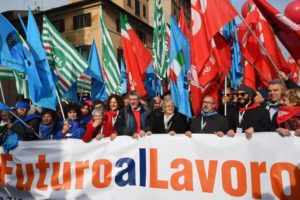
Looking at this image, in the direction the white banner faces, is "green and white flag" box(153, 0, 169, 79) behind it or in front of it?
behind

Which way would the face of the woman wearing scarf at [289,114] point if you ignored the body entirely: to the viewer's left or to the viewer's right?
to the viewer's left

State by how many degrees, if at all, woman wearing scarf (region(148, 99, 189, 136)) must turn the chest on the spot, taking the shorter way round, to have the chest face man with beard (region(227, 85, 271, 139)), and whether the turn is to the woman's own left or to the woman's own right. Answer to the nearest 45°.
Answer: approximately 45° to the woman's own left

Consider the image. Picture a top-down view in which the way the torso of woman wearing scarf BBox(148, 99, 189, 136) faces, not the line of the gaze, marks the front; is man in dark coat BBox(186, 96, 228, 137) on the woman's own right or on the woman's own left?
on the woman's own left

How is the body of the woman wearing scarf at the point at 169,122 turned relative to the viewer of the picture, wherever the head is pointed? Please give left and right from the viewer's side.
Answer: facing the viewer

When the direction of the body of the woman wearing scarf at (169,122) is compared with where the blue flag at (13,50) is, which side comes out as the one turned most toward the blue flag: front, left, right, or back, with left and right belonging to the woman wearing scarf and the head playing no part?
right

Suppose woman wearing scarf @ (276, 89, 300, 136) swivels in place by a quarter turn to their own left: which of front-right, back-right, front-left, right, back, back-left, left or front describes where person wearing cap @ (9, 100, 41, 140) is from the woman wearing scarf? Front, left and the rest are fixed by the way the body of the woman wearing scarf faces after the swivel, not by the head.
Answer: back-right

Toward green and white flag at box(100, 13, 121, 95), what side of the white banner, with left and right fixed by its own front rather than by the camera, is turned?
back

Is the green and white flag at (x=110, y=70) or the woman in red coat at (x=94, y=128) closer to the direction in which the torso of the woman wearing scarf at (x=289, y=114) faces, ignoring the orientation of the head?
the woman in red coat

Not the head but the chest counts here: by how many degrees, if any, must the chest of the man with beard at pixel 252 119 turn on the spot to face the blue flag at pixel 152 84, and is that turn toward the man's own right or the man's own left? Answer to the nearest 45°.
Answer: approximately 90° to the man's own right

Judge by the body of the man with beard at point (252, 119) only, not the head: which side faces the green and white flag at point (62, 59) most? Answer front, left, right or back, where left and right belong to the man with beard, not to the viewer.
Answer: right

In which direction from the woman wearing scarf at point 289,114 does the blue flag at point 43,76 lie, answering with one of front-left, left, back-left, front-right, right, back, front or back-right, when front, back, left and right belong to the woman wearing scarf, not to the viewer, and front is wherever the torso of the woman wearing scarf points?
front-right

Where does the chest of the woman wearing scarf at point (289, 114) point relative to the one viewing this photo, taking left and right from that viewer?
facing the viewer and to the left of the viewer
